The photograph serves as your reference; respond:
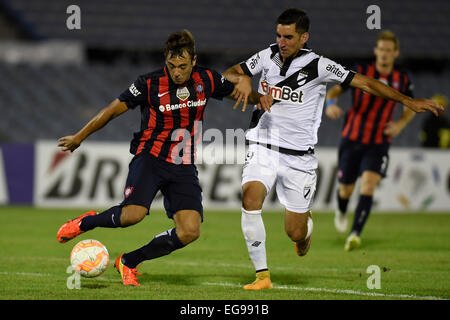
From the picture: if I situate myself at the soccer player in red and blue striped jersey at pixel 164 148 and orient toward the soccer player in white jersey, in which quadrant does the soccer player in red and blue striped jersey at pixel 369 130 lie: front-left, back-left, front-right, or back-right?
front-left

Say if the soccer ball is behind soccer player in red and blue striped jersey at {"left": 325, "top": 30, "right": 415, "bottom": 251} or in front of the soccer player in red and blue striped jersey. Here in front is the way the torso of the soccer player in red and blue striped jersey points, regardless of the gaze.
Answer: in front

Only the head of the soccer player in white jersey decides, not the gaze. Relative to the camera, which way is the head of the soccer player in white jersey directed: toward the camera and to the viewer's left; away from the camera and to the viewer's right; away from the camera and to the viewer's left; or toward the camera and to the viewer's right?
toward the camera and to the viewer's left

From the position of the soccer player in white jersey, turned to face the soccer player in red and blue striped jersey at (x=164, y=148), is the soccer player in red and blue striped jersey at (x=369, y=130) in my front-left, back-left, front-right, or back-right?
back-right

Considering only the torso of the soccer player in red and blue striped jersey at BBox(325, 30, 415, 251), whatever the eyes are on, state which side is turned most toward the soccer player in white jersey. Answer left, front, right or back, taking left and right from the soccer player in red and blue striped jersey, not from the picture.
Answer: front

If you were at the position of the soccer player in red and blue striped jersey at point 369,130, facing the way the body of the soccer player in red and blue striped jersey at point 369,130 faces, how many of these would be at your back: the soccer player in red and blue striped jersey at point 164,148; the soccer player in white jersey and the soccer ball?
0

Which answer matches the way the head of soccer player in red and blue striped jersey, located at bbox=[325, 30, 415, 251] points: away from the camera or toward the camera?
toward the camera

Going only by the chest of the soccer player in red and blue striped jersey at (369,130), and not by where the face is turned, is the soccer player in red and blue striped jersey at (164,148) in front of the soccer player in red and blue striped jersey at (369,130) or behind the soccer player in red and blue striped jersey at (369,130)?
in front

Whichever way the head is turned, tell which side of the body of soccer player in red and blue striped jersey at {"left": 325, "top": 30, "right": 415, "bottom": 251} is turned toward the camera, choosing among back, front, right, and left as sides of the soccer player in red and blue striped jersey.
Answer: front
